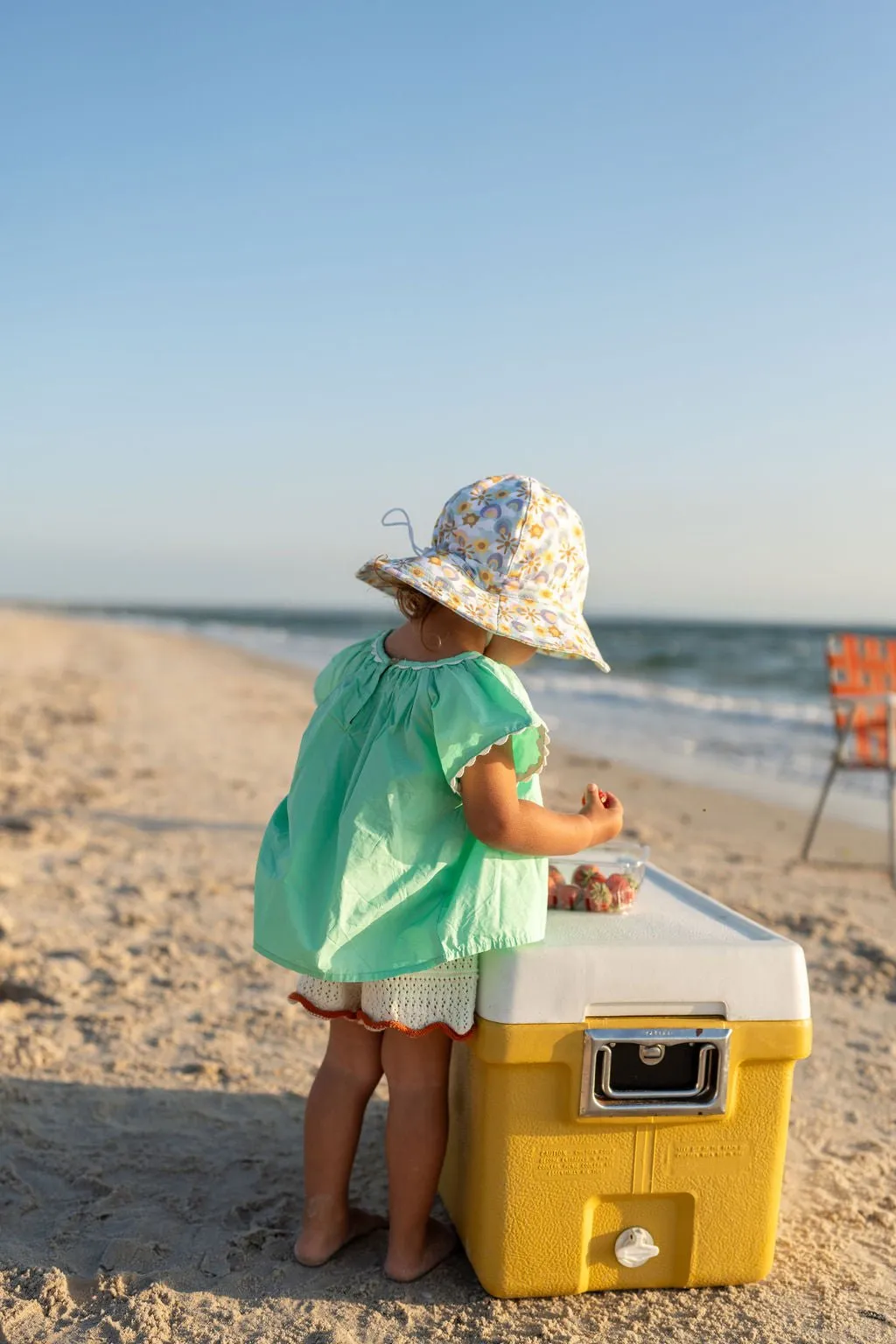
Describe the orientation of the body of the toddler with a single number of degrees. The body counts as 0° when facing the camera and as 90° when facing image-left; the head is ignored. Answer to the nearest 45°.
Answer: approximately 225°

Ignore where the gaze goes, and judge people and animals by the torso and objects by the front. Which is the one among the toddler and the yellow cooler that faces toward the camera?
the yellow cooler

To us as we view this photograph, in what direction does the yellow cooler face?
facing the viewer

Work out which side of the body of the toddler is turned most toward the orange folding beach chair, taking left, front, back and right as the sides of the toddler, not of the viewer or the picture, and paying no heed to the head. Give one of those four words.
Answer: front

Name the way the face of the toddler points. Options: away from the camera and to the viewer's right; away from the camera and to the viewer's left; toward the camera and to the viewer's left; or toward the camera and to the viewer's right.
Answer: away from the camera and to the viewer's right

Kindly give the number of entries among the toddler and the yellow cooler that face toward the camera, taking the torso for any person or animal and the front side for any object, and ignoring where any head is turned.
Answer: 1
